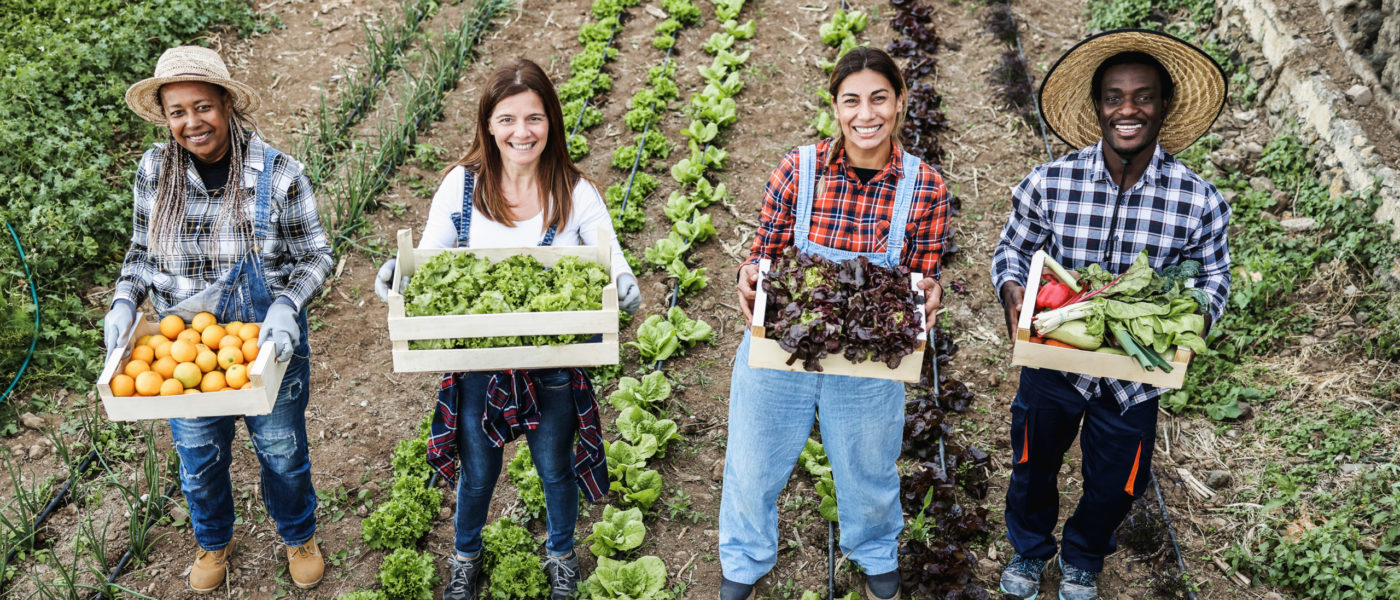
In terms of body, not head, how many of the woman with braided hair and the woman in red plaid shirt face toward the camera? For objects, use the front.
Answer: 2

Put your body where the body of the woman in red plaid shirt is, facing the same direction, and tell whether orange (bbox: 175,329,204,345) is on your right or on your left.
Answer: on your right

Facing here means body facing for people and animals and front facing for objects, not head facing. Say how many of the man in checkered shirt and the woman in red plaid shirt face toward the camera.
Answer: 2

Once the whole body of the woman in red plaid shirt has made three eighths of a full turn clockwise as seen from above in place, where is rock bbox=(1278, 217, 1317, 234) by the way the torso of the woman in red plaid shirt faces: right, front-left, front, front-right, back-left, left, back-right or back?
right

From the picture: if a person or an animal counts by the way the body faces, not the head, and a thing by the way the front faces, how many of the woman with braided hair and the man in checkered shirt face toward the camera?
2

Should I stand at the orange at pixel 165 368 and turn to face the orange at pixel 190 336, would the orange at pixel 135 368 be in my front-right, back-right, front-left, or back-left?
back-left
